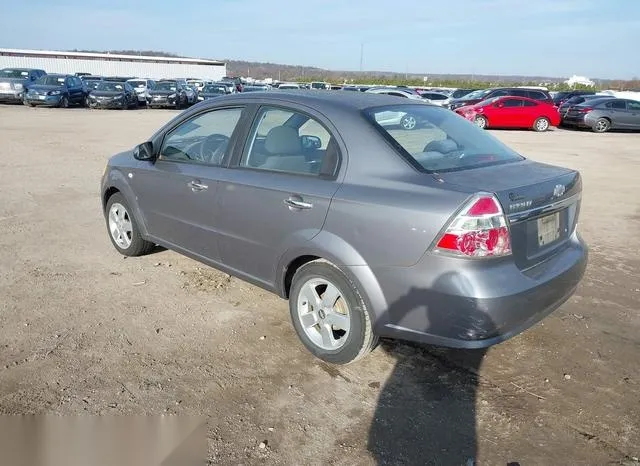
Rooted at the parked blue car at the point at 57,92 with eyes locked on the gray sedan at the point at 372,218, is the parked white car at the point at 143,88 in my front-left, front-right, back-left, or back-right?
back-left

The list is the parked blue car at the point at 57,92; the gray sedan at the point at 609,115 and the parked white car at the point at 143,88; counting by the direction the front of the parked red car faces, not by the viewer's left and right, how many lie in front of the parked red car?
2

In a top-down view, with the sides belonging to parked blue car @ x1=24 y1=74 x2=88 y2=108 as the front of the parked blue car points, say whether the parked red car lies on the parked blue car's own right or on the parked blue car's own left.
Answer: on the parked blue car's own left

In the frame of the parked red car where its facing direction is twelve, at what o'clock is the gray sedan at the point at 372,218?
The gray sedan is roughly at 9 o'clock from the parked red car.

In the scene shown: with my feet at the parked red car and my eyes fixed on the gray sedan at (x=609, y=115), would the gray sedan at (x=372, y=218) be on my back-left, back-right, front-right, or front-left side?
back-right

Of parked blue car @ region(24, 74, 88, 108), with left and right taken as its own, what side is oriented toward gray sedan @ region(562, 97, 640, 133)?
left

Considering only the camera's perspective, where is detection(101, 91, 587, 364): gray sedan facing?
facing away from the viewer and to the left of the viewer

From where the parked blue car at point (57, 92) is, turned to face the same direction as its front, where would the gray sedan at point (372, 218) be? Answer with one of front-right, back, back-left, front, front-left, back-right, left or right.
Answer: front-left

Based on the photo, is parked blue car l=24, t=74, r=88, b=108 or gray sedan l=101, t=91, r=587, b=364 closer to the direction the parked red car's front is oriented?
the parked blue car

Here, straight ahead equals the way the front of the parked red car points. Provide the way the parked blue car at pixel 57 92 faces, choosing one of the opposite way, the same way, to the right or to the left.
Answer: to the left

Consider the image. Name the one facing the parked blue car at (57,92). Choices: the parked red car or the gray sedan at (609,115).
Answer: the parked red car

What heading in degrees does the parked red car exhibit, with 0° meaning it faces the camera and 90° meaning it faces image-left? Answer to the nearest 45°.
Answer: approximately 90°
